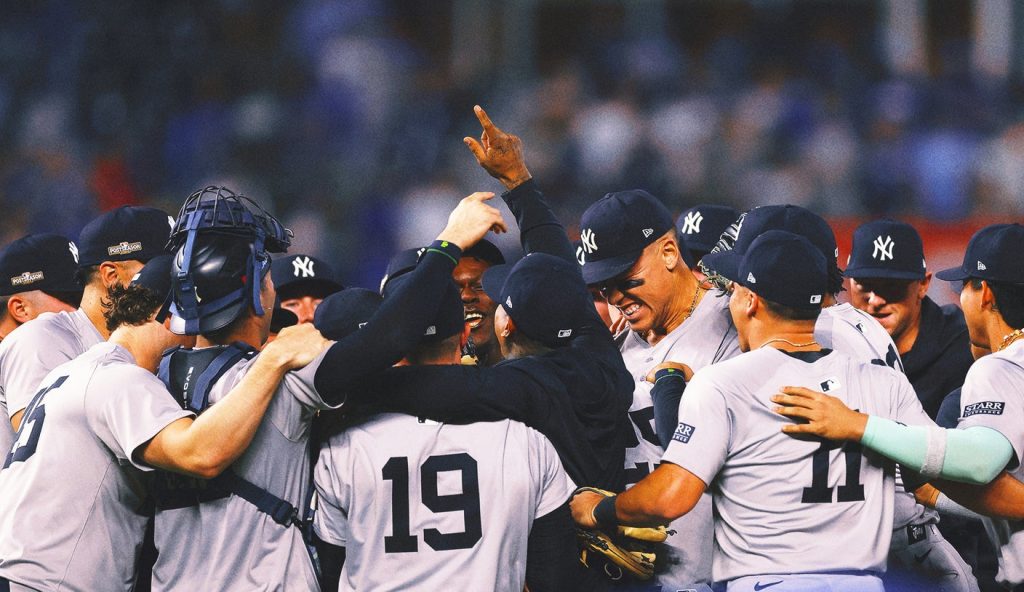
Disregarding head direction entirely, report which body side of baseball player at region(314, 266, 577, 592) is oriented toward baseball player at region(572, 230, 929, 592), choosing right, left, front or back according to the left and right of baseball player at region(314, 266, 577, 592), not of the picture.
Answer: right

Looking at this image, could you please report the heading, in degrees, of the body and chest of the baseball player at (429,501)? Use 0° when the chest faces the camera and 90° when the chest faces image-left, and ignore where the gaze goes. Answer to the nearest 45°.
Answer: approximately 180°

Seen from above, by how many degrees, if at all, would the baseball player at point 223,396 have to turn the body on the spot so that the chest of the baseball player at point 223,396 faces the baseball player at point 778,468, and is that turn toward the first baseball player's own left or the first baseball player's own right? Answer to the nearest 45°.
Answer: approximately 45° to the first baseball player's own right

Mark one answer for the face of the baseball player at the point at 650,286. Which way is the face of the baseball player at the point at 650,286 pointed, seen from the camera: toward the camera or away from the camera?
toward the camera

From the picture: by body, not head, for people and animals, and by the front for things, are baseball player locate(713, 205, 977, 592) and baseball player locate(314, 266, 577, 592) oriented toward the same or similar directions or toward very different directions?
same or similar directions

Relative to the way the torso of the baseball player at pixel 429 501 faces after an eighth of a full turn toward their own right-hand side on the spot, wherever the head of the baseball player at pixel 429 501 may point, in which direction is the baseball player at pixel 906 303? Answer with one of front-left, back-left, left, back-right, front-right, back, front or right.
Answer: front

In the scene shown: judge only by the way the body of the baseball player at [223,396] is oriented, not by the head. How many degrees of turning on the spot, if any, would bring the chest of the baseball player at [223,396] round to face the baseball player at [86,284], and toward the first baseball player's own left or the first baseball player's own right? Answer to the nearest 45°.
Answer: approximately 90° to the first baseball player's own left

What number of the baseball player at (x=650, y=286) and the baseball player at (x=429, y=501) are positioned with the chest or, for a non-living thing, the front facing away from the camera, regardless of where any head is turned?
1

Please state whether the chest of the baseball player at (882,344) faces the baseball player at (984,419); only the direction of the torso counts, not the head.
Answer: no

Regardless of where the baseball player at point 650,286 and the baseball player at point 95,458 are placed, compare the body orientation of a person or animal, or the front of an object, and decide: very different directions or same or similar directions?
very different directions

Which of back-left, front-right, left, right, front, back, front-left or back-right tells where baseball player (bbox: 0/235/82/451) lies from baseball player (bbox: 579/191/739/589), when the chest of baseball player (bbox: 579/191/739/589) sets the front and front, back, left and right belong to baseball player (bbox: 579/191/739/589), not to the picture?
front-right

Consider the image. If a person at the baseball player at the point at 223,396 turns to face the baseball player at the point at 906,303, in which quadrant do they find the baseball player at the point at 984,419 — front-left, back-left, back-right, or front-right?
front-right

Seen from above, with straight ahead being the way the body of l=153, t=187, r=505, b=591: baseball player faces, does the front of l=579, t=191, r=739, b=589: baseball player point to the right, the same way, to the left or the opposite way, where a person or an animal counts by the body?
the opposite way

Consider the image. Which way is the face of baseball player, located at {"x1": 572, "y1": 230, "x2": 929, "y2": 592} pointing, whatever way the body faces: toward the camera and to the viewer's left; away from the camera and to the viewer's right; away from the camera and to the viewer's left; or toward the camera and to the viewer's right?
away from the camera and to the viewer's left

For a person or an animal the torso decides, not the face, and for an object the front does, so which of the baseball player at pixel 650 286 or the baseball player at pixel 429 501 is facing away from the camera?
the baseball player at pixel 429 501
